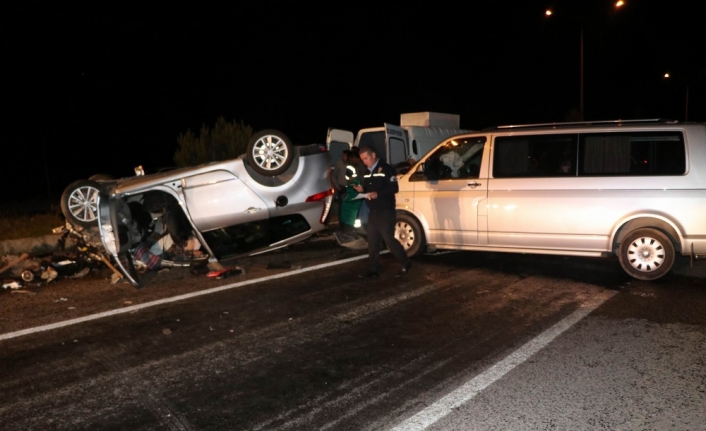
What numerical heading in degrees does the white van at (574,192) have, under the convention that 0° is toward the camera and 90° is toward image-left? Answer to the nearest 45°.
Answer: approximately 90°

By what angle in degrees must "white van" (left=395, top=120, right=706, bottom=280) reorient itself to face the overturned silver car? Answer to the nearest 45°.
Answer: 0° — it already faces it

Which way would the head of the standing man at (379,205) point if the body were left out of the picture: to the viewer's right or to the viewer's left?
to the viewer's left

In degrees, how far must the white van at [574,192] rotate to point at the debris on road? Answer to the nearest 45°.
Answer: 0° — it already faces it

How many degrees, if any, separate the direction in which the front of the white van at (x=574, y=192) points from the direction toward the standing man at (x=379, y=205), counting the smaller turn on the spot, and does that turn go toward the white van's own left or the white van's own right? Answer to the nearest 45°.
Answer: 0° — it already faces them
